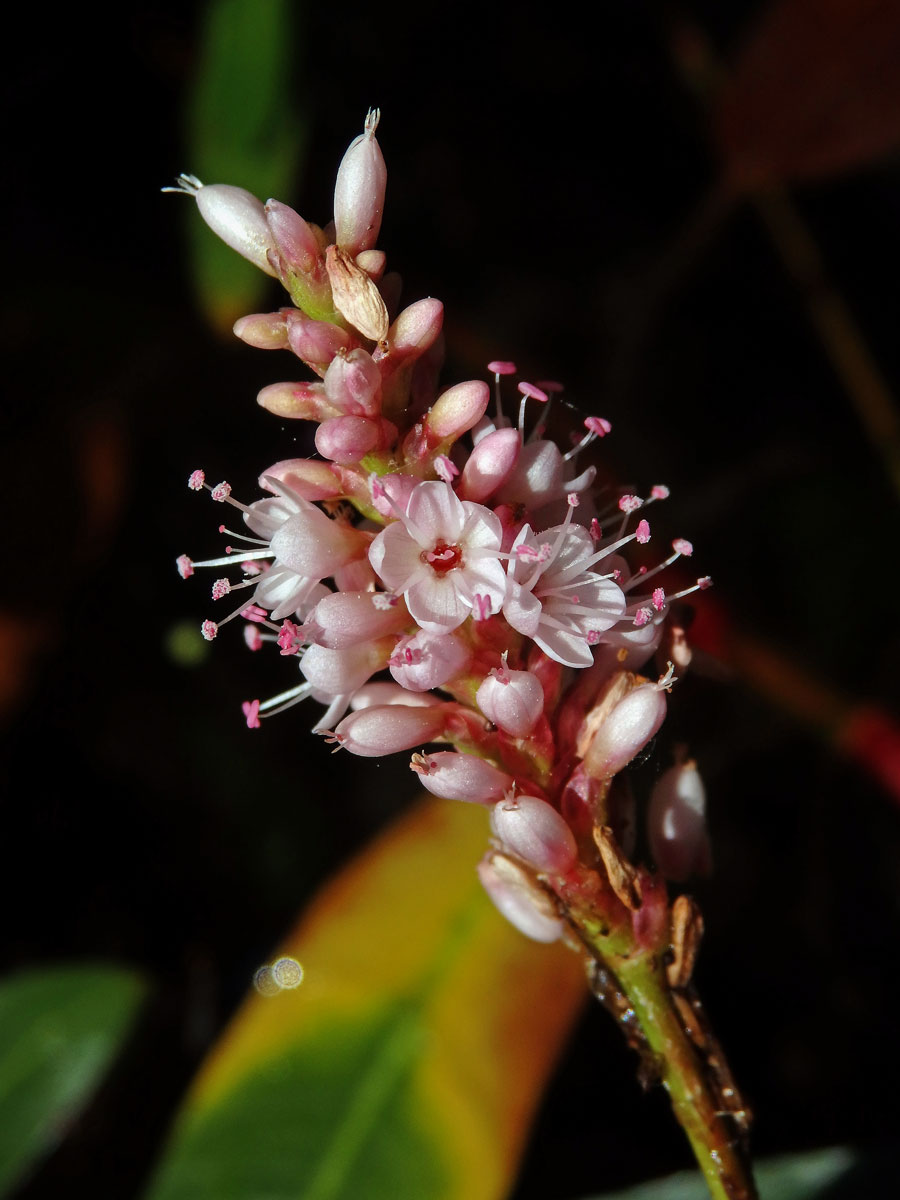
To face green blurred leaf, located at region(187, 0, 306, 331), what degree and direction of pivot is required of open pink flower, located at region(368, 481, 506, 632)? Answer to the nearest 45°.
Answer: approximately 180°

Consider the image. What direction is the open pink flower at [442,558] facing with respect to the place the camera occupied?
facing the viewer
